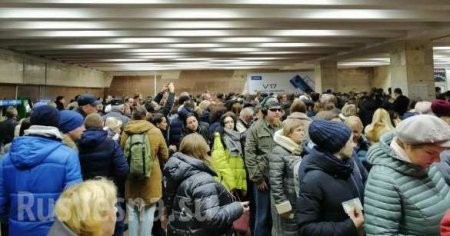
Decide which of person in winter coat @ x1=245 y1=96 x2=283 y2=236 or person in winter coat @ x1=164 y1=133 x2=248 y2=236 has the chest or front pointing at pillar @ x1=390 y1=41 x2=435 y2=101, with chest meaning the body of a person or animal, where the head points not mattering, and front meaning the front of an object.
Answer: person in winter coat @ x1=164 y1=133 x2=248 y2=236

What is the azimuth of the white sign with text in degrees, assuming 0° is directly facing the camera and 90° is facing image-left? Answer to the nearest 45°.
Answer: approximately 0°

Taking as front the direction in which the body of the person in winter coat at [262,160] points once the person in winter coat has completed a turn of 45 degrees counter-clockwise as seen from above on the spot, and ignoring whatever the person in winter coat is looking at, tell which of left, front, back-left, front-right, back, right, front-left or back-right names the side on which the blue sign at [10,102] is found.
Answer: back-left

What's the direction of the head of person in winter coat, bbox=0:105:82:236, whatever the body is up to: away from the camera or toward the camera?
away from the camera

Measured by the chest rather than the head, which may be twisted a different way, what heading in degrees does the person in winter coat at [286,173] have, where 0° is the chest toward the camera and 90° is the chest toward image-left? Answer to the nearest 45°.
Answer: approximately 315°

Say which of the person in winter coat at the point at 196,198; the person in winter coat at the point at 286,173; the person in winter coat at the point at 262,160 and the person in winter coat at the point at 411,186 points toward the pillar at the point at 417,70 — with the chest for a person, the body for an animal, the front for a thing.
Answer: the person in winter coat at the point at 196,198

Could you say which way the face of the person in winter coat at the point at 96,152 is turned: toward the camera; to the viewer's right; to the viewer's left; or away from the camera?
away from the camera

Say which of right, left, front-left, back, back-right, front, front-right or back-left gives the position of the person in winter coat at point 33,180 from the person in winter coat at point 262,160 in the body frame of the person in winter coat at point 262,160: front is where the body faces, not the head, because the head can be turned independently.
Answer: right

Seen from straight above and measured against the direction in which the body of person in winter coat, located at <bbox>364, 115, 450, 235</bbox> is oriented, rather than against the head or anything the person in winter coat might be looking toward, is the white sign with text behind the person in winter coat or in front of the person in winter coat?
behind

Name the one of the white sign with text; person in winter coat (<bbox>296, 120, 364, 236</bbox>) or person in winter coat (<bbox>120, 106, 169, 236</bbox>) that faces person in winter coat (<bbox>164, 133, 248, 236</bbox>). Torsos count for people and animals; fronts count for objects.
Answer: the white sign with text

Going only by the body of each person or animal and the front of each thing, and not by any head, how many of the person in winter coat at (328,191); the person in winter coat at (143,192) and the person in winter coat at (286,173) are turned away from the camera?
1
